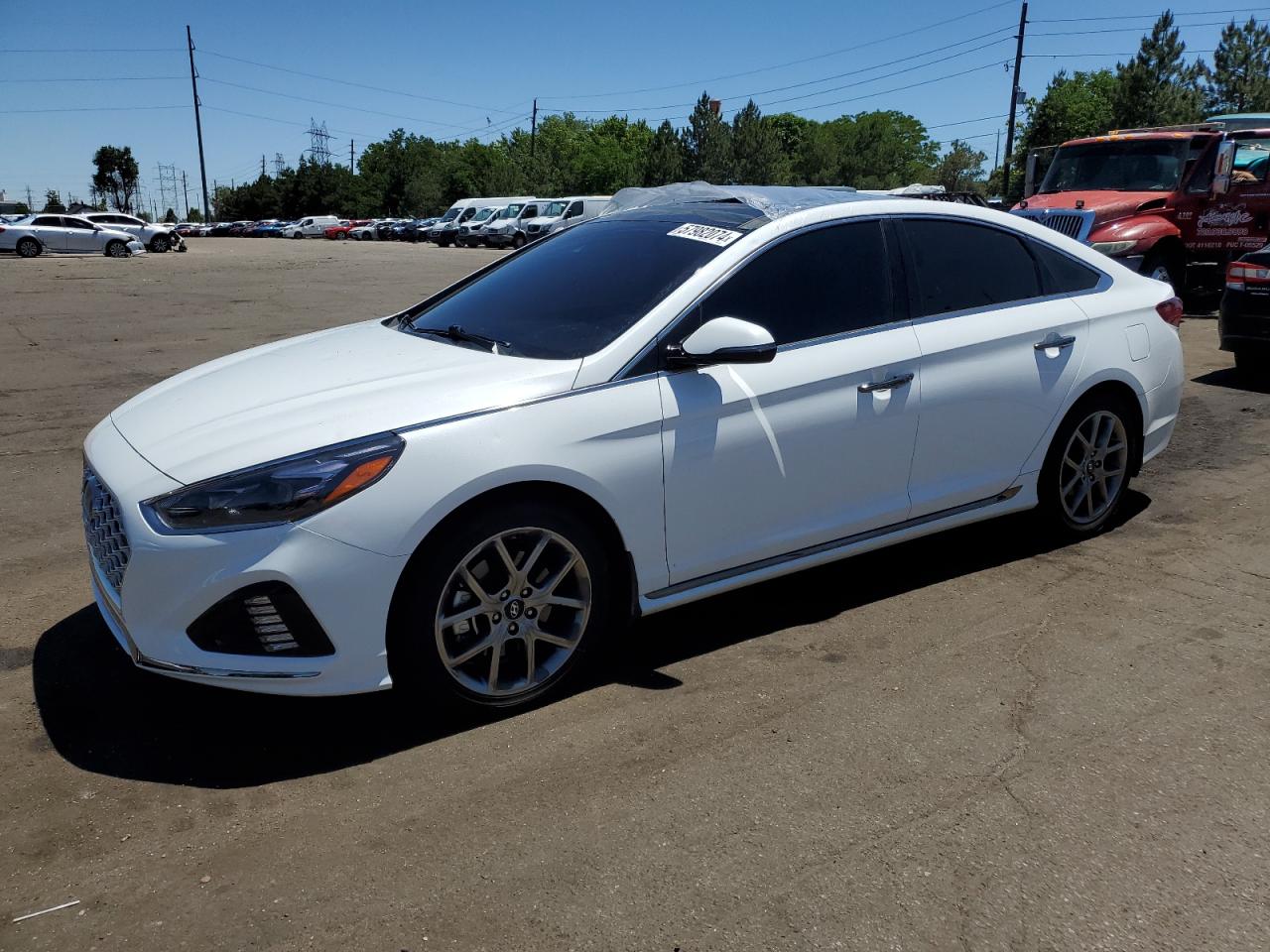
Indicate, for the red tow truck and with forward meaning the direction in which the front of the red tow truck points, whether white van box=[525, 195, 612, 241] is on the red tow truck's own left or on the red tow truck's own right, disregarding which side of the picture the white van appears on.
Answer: on the red tow truck's own right

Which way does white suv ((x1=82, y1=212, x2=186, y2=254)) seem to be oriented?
to the viewer's right

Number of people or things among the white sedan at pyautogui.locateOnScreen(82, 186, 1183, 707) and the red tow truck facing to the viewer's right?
0

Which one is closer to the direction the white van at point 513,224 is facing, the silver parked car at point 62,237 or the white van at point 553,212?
the silver parked car

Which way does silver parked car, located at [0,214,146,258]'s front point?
to the viewer's right

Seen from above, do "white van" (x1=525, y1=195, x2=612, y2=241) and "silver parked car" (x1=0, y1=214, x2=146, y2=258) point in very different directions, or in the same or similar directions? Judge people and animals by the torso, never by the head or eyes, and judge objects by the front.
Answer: very different directions

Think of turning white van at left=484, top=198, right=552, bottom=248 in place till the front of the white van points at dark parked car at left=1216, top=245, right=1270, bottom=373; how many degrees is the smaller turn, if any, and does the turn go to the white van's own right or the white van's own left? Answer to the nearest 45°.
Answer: approximately 45° to the white van's own left

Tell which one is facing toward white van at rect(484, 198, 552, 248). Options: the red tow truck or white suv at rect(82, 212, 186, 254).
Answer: the white suv

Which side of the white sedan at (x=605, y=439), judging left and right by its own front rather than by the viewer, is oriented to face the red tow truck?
back

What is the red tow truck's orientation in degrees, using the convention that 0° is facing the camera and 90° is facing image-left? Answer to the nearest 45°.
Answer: approximately 45°

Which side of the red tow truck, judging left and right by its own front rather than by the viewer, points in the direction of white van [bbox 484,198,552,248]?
right

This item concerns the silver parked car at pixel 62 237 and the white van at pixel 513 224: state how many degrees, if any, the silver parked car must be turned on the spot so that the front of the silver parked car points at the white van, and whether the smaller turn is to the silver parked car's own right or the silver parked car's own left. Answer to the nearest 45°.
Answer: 0° — it already faces it

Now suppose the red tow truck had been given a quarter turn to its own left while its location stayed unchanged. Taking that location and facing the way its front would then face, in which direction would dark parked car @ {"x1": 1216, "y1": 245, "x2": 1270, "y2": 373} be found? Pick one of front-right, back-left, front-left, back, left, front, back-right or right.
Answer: front-right

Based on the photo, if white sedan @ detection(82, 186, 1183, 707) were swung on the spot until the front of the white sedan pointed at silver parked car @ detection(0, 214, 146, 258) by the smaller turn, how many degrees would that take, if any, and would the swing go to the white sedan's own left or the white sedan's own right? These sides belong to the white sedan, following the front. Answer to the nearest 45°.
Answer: approximately 90° to the white sedan's own right
